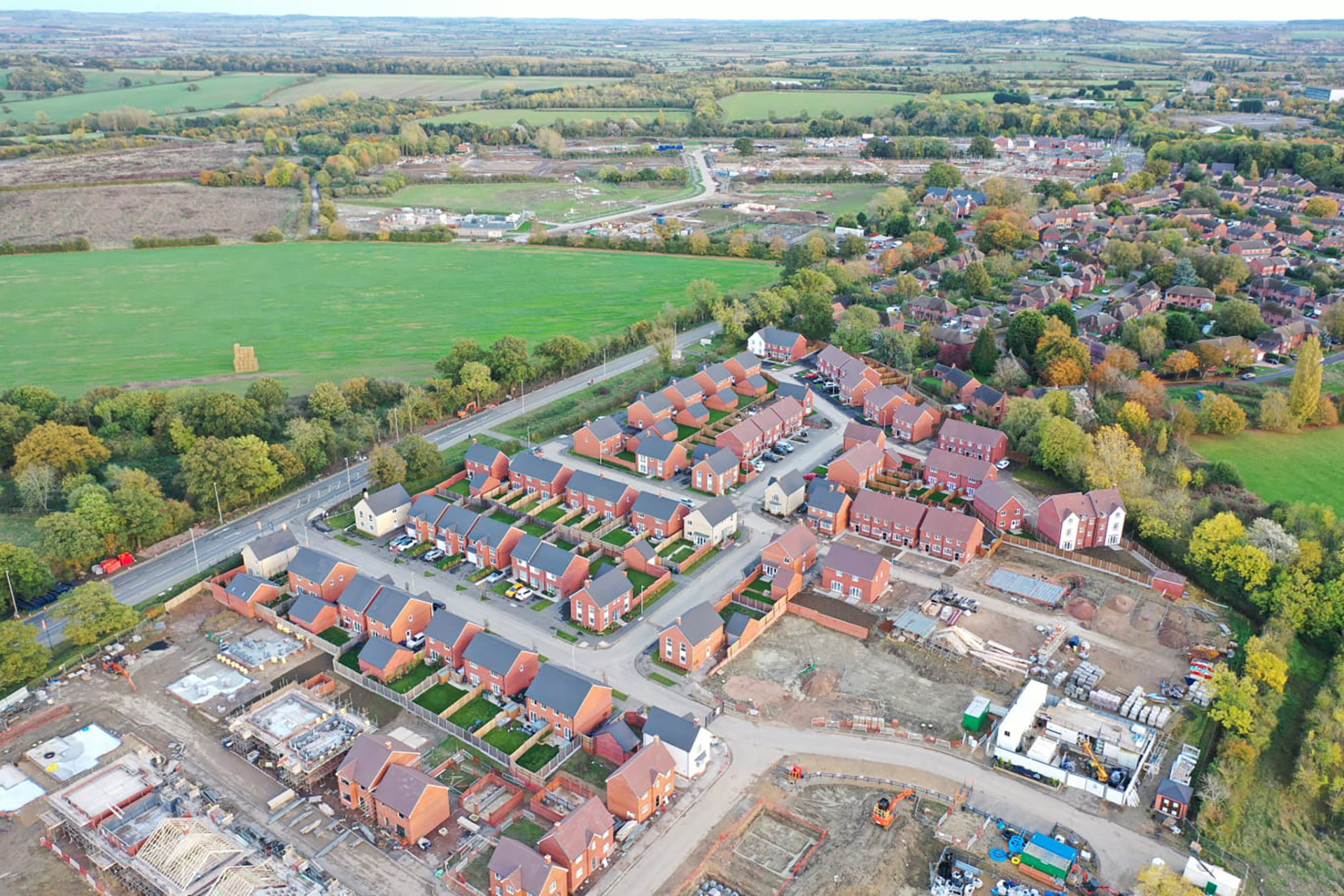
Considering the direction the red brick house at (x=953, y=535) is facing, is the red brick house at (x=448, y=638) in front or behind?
in front

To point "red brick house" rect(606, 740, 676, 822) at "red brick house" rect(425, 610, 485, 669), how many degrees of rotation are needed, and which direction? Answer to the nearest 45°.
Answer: approximately 180°

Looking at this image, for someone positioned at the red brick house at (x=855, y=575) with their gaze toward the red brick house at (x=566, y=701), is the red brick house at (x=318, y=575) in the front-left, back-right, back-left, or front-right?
front-right

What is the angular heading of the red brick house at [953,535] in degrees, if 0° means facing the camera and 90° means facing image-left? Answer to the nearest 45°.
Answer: approximately 45°

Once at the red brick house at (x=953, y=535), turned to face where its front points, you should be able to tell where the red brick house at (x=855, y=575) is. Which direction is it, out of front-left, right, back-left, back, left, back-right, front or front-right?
front

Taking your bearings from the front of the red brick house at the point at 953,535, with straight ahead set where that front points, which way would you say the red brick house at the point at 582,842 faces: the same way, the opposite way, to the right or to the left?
to the left

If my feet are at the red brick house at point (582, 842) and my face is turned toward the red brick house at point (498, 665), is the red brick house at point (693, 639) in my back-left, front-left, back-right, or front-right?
front-right

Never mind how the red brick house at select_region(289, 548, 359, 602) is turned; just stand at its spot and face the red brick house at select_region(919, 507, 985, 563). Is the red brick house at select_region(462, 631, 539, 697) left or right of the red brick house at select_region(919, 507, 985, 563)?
right

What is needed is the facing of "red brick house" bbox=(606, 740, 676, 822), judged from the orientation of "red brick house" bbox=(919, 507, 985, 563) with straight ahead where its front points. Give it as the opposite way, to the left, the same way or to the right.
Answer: to the left

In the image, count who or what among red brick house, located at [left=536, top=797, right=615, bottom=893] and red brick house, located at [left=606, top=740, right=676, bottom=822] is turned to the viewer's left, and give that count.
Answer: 0
